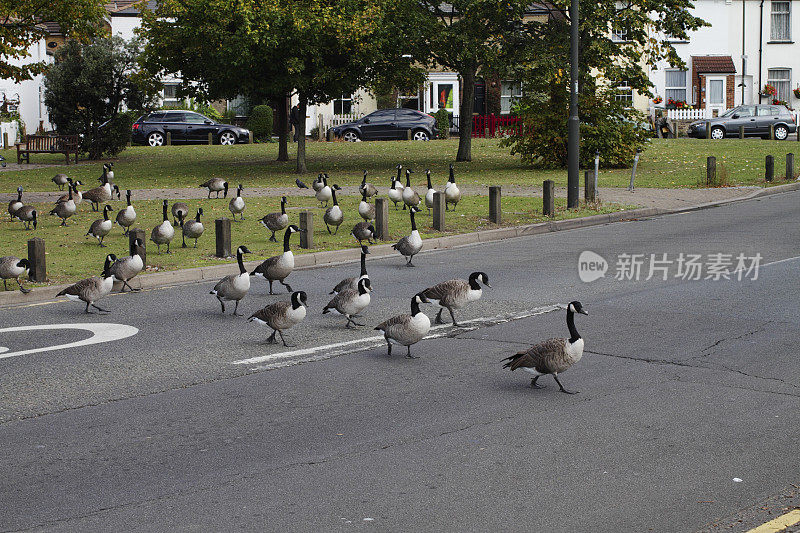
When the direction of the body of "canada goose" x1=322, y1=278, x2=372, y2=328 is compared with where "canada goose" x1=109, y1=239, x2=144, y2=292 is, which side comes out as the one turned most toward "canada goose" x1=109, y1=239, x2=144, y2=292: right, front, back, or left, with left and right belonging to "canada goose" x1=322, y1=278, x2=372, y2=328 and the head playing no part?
back

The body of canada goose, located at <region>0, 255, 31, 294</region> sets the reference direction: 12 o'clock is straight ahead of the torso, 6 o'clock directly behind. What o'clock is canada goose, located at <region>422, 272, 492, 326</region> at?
canada goose, located at <region>422, 272, 492, 326</region> is roughly at 12 o'clock from canada goose, located at <region>0, 255, 31, 294</region>.

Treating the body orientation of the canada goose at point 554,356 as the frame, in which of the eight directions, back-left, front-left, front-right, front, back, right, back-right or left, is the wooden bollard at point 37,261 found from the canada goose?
back-left

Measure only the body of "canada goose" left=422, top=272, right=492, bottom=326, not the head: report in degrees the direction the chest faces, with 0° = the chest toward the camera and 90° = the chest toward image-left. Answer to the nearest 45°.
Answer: approximately 270°

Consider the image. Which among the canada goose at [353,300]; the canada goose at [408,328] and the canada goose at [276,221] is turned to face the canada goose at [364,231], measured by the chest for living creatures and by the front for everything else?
the canada goose at [276,221]

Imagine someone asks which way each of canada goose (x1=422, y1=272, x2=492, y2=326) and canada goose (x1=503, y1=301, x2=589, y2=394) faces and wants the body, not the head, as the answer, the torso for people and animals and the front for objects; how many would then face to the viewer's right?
2

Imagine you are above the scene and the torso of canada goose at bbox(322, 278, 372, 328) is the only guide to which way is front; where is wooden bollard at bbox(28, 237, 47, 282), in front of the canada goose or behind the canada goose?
behind

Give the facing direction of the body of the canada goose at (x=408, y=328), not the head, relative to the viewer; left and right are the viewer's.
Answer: facing the viewer and to the right of the viewer

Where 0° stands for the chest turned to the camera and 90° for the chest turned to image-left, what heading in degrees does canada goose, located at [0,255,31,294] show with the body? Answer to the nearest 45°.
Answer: approximately 315°

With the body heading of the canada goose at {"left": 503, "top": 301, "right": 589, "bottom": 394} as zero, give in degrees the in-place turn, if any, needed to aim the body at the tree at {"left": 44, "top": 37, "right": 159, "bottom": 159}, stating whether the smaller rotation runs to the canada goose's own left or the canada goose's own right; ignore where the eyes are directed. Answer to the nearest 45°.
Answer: approximately 135° to the canada goose's own left

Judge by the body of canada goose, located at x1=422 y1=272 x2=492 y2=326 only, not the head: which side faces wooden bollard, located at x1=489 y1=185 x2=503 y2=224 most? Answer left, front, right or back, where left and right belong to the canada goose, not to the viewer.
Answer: left

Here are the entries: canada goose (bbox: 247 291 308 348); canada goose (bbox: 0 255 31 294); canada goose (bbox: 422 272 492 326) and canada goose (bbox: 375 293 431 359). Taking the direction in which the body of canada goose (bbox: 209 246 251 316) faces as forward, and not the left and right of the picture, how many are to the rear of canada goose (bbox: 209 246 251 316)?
1
